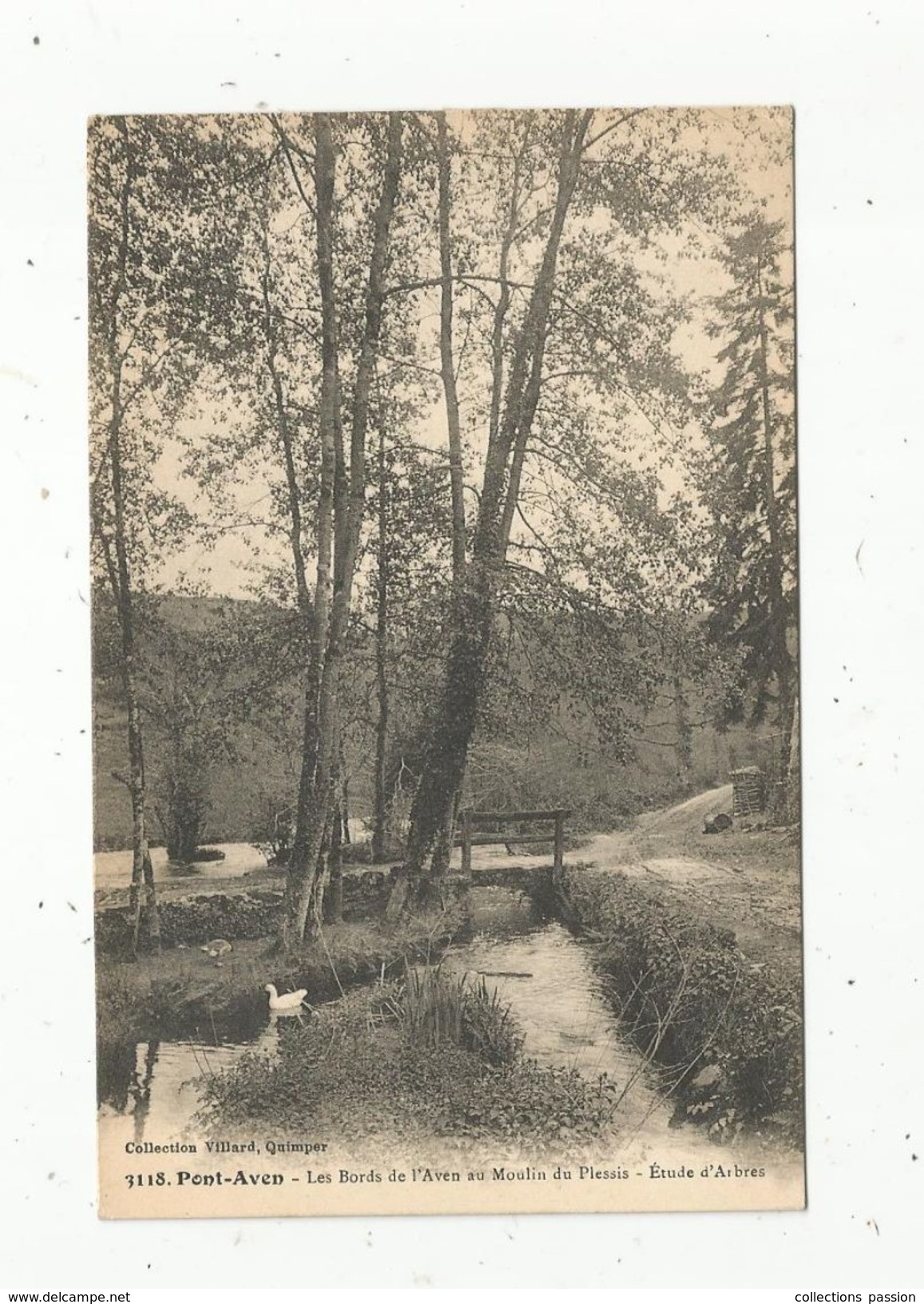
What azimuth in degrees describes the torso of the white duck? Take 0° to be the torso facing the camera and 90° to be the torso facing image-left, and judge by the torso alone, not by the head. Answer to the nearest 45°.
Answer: approximately 90°
